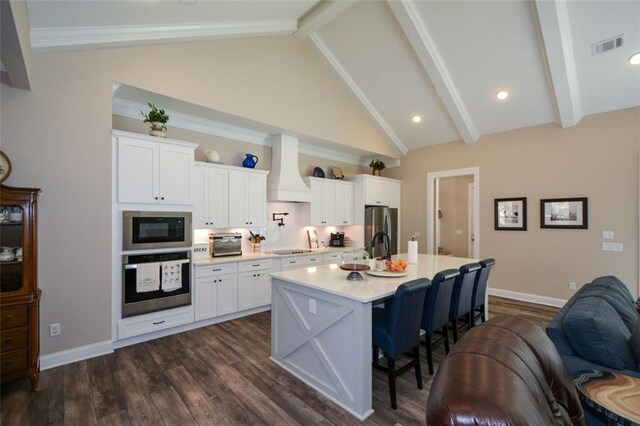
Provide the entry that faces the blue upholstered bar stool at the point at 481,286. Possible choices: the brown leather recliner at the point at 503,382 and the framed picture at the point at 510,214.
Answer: the framed picture

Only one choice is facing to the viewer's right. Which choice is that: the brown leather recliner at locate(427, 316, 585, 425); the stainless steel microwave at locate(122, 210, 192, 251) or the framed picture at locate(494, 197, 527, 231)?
the brown leather recliner

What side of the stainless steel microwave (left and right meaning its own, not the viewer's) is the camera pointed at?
front

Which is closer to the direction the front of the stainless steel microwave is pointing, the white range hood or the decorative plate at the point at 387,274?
the decorative plate

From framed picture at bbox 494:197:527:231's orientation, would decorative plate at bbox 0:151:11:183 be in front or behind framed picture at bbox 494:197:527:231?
in front

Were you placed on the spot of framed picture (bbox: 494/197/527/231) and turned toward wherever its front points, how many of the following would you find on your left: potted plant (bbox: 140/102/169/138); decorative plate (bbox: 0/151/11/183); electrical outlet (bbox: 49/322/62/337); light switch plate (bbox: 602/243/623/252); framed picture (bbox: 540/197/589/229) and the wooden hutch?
2

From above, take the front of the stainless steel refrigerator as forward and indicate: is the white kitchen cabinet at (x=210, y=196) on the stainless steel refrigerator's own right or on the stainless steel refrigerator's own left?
on the stainless steel refrigerator's own right

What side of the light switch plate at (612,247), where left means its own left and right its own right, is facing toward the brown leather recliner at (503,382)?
front

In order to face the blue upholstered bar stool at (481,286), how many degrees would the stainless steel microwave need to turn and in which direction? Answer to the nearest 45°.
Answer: approximately 45° to its left

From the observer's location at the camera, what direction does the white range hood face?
facing the viewer and to the right of the viewer

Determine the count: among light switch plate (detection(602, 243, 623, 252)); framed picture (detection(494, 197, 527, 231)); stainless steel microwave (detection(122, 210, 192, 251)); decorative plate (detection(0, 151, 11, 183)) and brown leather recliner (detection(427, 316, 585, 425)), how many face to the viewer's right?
1
